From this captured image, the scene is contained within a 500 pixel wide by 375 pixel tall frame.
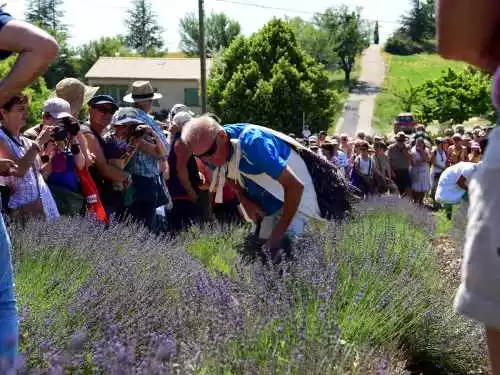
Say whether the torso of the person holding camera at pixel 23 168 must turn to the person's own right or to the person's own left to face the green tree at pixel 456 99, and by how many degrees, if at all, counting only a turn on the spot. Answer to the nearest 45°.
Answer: approximately 90° to the person's own left

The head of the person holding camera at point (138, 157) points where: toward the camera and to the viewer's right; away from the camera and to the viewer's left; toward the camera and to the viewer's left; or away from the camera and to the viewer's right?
toward the camera and to the viewer's right

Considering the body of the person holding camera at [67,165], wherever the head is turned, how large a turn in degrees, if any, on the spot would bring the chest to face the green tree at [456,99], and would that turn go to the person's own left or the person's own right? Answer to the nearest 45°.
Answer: approximately 90° to the person's own left

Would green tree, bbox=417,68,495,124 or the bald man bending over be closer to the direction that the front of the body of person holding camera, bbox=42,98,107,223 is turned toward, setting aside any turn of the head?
the bald man bending over

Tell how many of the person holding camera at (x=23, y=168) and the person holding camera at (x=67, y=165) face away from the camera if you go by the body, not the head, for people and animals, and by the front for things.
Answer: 0

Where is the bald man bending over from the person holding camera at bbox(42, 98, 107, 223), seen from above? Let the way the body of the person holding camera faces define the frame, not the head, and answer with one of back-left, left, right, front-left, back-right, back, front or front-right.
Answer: front

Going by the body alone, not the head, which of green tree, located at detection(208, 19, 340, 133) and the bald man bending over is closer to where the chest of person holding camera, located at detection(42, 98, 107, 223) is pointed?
the bald man bending over

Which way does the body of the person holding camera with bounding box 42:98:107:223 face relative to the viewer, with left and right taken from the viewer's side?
facing the viewer and to the right of the viewer

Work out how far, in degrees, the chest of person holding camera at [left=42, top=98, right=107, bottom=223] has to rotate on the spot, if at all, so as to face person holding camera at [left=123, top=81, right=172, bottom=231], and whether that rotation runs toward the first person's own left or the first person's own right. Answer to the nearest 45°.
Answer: approximately 90° to the first person's own left

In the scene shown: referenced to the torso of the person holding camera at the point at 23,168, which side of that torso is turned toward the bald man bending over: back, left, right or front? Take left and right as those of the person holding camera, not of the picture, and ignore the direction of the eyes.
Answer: front

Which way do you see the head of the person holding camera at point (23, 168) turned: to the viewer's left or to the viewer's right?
to the viewer's right

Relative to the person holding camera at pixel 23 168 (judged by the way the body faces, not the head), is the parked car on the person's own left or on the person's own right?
on the person's own left
